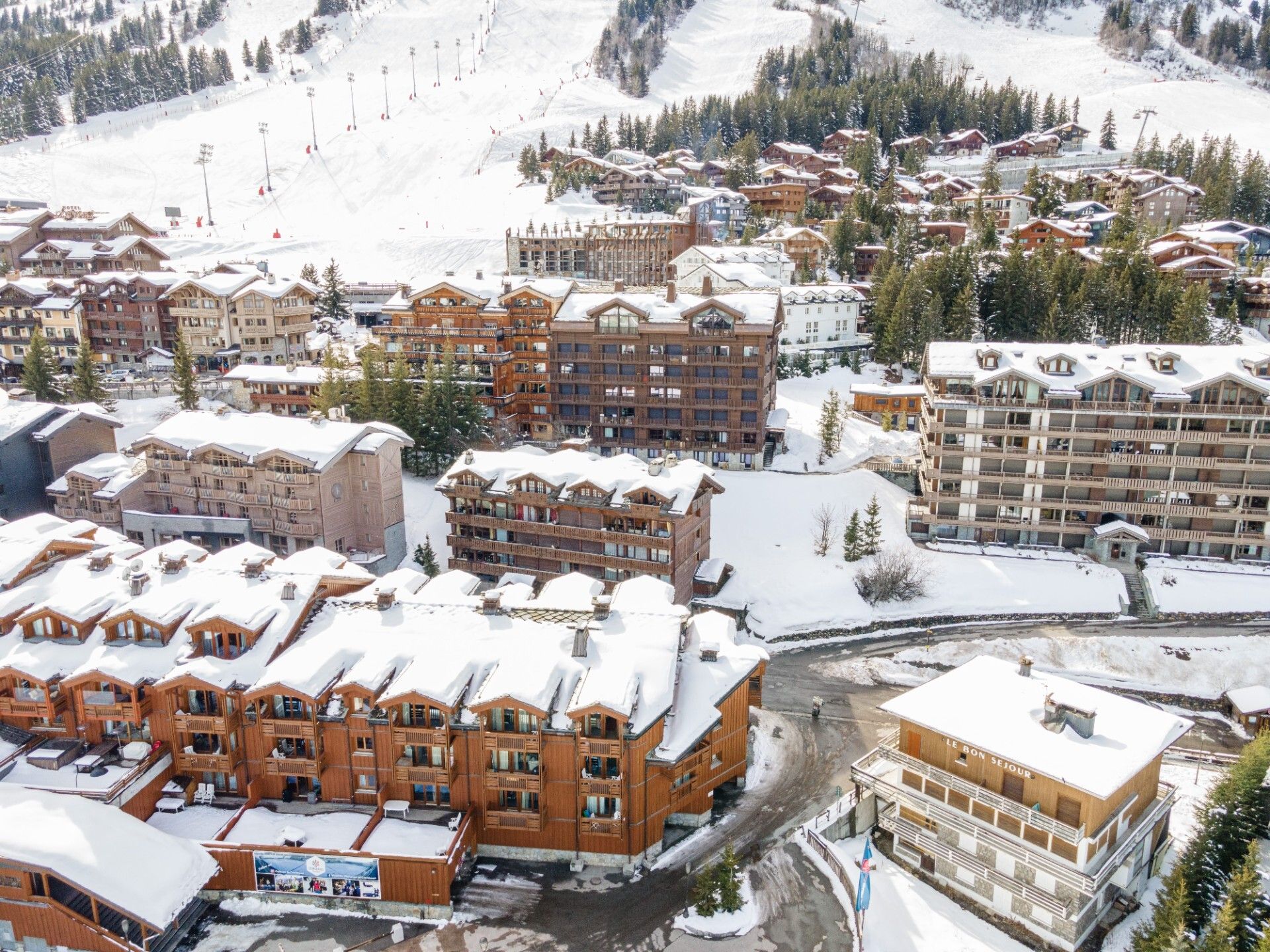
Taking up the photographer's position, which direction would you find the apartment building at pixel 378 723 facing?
facing the viewer

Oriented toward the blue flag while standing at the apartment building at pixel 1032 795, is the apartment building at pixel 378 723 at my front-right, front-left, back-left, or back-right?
front-right

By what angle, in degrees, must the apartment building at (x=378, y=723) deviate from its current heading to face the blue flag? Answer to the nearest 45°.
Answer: approximately 45° to its left

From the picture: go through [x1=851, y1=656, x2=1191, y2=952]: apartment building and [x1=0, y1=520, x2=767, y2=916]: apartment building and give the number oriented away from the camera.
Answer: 0

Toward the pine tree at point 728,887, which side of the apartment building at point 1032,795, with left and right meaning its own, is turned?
front

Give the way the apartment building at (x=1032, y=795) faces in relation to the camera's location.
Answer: facing the viewer and to the left of the viewer

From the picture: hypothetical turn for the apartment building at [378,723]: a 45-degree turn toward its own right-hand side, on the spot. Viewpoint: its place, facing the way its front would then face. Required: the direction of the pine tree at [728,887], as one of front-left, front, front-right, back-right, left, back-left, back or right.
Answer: left

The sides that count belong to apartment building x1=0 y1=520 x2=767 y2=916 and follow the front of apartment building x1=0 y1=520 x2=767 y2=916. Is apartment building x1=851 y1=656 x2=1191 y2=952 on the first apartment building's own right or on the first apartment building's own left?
on the first apartment building's own left

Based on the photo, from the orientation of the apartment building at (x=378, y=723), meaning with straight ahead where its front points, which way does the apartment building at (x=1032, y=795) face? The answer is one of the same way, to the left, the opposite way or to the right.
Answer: the same way

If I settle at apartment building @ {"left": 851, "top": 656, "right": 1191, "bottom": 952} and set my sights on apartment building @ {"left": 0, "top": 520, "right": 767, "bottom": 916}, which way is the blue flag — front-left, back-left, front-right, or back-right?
front-left

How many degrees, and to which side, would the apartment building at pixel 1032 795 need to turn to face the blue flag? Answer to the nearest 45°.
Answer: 0° — it already faces it

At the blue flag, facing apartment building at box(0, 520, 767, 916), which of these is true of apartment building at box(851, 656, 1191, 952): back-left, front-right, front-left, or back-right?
back-right
